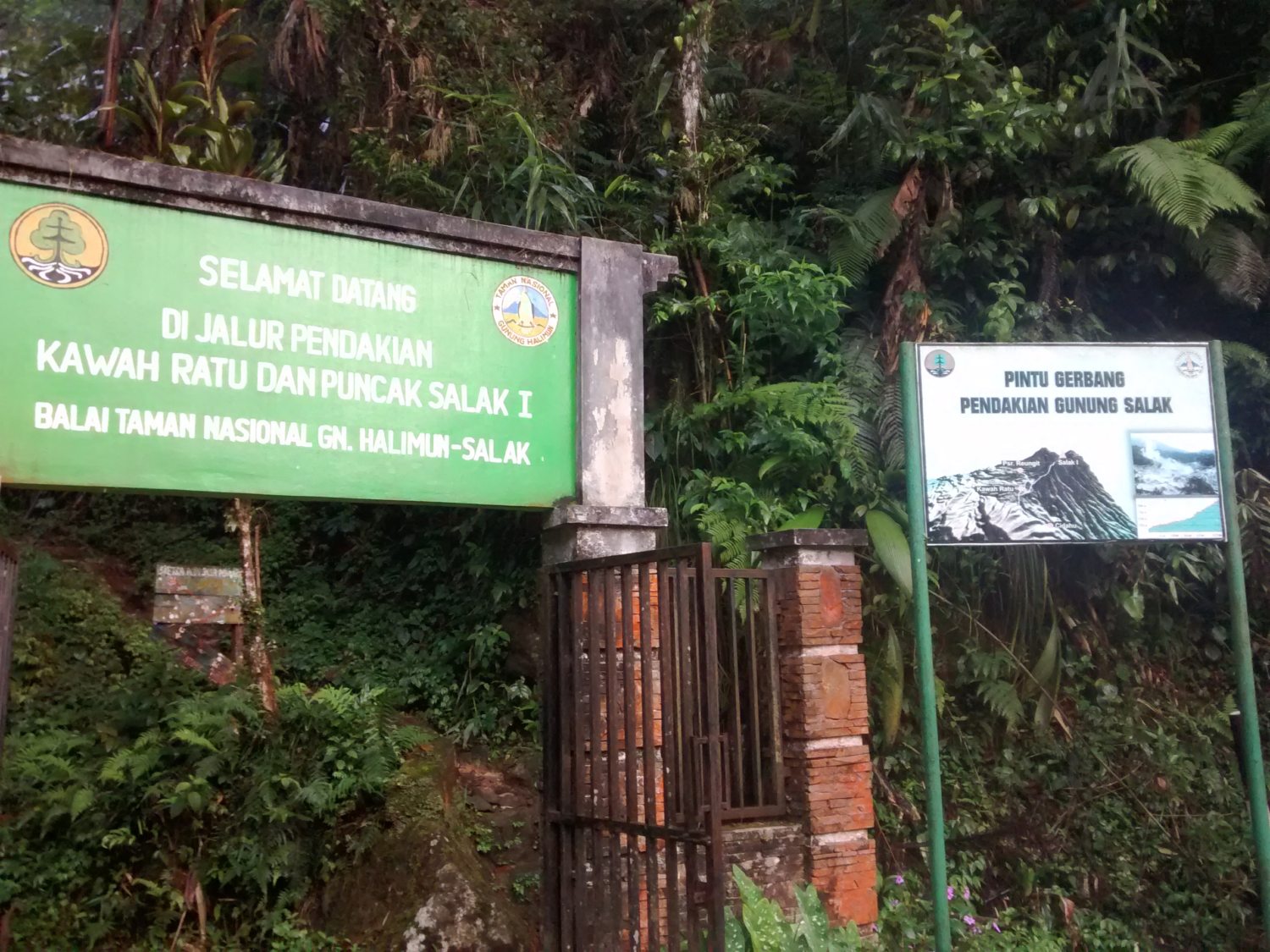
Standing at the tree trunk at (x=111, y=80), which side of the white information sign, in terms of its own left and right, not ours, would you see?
right

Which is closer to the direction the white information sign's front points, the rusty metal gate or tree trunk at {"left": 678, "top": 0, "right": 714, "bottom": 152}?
the rusty metal gate

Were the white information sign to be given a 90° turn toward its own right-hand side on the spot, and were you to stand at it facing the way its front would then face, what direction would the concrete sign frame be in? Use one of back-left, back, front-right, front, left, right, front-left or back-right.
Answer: front-left

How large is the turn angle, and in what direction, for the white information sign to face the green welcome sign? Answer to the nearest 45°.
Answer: approximately 45° to its right

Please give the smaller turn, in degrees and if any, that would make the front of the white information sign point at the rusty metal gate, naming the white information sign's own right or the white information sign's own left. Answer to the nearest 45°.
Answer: approximately 45° to the white information sign's own right

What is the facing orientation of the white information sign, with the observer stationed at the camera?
facing the viewer

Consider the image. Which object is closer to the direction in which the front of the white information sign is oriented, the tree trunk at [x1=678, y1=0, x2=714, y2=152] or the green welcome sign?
the green welcome sign

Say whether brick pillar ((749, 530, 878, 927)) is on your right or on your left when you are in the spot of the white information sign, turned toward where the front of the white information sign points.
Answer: on your right

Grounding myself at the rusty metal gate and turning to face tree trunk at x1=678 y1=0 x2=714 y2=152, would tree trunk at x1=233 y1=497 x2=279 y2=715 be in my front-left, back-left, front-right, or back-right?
front-left

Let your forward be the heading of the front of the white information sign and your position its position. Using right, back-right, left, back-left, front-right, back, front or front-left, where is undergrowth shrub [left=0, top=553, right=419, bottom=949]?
right

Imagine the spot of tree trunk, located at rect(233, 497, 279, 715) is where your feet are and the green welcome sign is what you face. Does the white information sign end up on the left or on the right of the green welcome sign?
left
